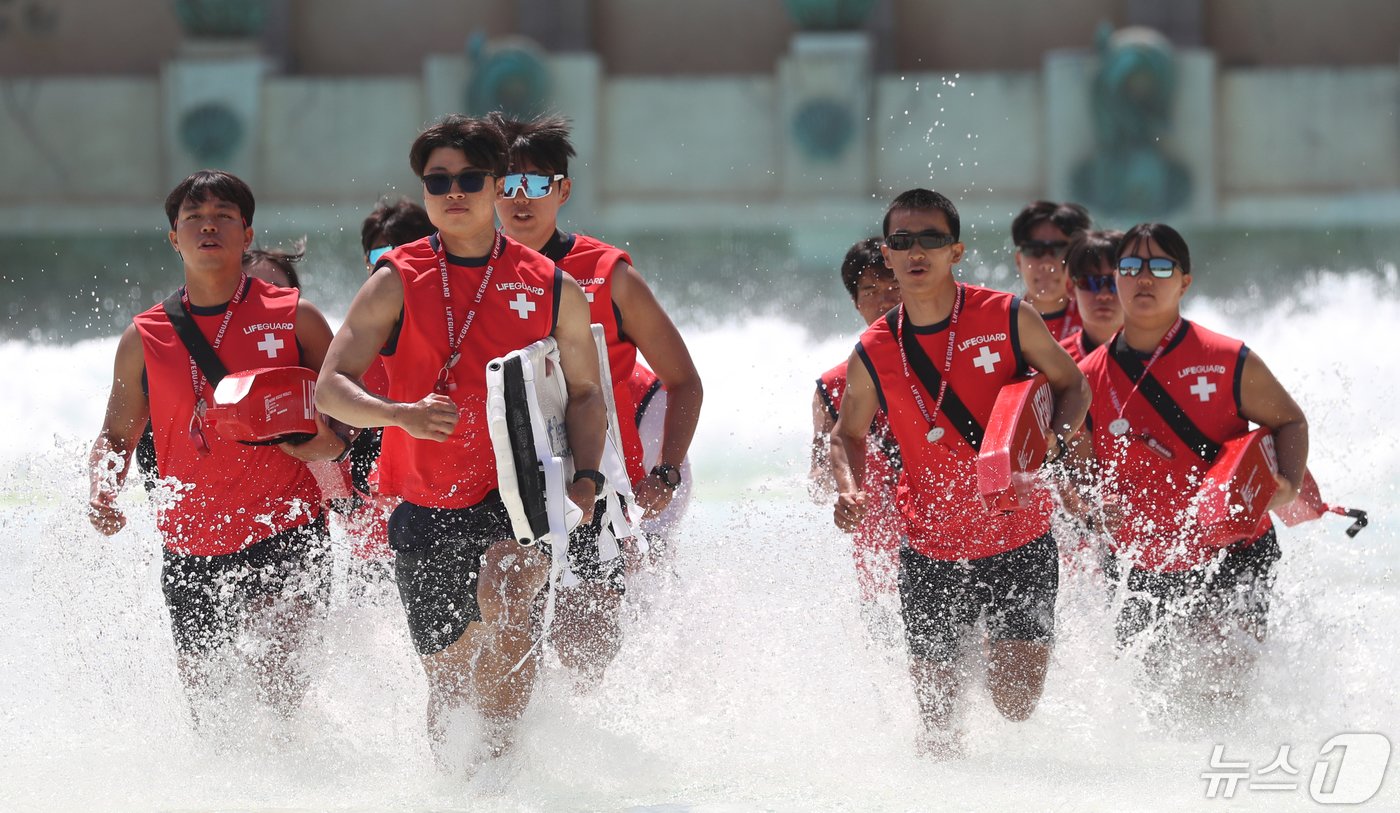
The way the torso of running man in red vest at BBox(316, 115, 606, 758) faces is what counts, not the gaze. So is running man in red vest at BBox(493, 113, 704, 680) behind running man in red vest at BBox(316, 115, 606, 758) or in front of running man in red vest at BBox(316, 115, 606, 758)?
behind

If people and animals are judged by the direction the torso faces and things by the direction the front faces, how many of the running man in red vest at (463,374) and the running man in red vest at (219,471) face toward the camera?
2

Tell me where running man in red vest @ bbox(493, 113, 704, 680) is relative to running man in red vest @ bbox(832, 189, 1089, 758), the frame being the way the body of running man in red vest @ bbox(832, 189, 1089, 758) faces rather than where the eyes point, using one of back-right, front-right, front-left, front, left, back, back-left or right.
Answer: right

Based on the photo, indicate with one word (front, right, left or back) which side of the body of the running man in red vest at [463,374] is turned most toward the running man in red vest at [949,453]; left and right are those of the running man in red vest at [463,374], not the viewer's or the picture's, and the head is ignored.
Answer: left

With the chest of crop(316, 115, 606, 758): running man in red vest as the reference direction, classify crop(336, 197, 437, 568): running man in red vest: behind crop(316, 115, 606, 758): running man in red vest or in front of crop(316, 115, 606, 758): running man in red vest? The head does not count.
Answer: behind

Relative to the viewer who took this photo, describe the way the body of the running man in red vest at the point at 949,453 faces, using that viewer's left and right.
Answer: facing the viewer

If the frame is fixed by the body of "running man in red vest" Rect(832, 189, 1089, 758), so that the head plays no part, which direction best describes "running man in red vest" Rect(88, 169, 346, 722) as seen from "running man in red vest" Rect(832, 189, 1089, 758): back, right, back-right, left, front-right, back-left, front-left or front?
right

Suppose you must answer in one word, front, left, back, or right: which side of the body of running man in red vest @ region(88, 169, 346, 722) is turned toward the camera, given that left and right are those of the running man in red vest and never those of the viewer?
front

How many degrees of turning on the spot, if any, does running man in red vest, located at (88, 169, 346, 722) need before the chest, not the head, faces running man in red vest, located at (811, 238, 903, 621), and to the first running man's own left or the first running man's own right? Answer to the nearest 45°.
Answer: approximately 90° to the first running man's own left

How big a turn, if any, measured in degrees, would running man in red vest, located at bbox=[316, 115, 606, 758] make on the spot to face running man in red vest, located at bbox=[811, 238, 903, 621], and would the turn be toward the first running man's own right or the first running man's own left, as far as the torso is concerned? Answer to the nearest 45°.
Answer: approximately 135° to the first running man's own left
